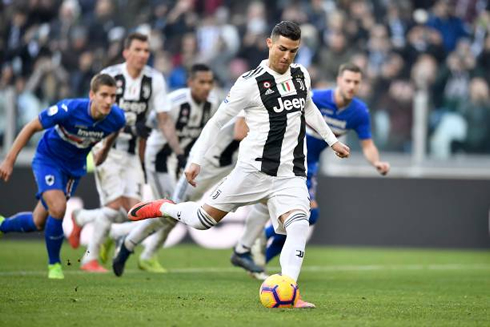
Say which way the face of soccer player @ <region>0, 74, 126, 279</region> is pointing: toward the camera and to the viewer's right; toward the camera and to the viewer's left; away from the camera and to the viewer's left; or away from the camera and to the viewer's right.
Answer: toward the camera and to the viewer's right

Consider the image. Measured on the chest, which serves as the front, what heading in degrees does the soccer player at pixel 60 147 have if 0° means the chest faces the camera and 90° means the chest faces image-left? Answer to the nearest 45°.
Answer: approximately 315°

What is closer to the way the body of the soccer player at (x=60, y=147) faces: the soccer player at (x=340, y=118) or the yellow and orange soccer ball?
the yellow and orange soccer ball

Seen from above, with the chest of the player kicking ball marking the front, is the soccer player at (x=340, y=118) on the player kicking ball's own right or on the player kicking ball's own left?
on the player kicking ball's own left

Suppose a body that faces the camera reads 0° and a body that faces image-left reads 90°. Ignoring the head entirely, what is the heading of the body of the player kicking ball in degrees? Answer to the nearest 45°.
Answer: approximately 315°

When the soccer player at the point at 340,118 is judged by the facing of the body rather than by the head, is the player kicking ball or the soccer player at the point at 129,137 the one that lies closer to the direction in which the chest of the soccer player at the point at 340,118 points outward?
the player kicking ball

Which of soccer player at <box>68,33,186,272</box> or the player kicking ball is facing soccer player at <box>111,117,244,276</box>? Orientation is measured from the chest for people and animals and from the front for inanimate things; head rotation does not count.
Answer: soccer player at <box>68,33,186,272</box>
